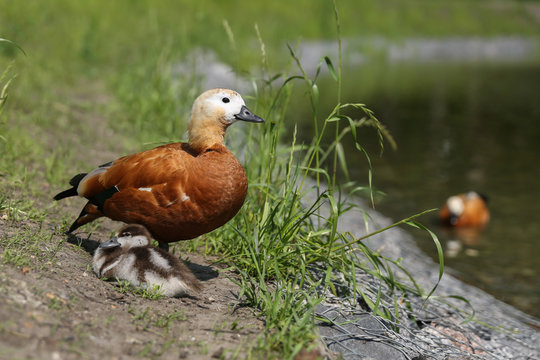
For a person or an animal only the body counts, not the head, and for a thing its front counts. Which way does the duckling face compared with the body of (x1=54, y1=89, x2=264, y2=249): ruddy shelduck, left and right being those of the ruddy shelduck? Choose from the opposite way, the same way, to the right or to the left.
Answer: the opposite way

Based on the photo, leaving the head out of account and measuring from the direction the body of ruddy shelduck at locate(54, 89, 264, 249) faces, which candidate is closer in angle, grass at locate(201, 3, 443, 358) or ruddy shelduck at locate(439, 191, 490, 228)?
the grass

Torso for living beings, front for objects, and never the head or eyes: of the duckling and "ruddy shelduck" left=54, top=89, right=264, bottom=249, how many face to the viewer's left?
1

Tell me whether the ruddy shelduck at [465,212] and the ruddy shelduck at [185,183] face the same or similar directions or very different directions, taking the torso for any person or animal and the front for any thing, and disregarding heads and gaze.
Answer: very different directions

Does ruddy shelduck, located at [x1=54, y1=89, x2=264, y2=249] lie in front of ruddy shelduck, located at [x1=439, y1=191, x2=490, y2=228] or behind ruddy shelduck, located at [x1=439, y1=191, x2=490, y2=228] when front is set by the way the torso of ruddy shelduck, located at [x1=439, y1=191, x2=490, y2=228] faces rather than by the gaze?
in front

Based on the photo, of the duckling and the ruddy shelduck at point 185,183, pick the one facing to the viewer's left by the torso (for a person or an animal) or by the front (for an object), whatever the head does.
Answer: the duckling

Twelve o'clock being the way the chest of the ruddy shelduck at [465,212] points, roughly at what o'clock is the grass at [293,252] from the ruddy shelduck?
The grass is roughly at 11 o'clock from the ruddy shelduck.

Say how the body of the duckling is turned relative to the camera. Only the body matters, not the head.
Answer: to the viewer's left

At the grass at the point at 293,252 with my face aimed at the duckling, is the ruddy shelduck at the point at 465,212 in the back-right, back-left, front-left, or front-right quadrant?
back-right

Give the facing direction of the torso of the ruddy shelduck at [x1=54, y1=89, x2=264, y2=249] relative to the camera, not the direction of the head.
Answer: to the viewer's right

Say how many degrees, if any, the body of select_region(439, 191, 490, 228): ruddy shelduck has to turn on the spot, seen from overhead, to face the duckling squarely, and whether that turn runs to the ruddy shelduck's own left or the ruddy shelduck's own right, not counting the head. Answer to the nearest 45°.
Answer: approximately 45° to the ruddy shelduck's own left

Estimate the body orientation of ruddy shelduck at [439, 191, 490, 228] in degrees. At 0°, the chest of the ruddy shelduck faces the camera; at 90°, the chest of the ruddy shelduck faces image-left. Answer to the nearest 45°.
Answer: approximately 45°
